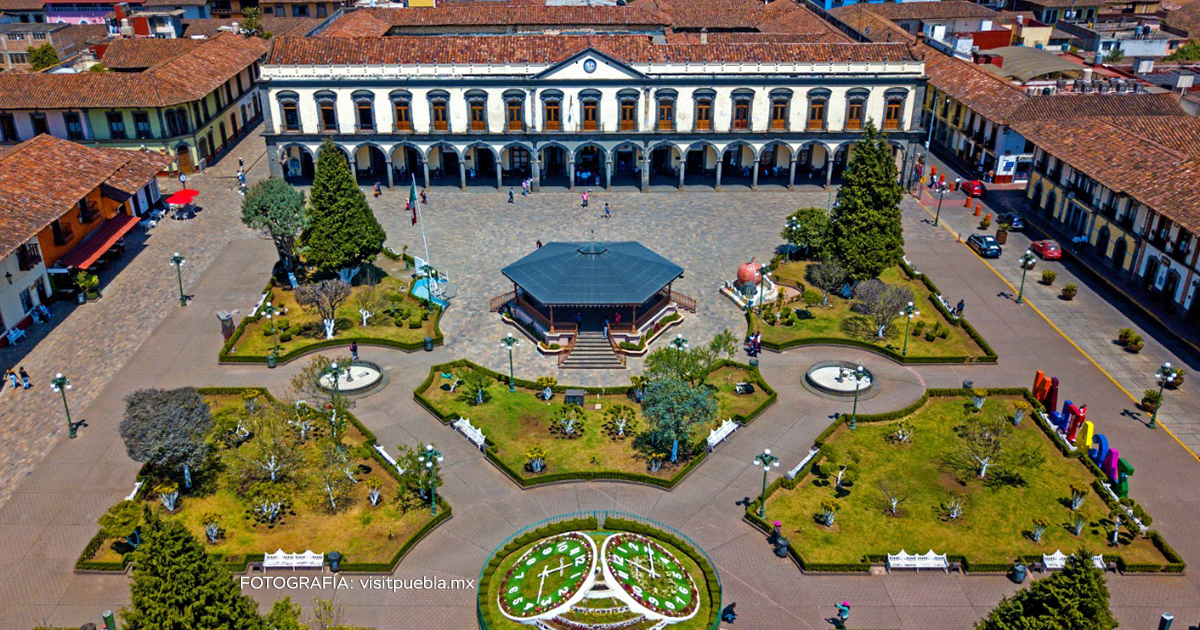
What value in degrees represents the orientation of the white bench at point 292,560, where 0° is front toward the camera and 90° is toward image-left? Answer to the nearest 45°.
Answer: approximately 0°

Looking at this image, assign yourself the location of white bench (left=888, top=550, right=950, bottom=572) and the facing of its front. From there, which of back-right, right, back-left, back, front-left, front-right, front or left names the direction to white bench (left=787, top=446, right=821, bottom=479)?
back-right

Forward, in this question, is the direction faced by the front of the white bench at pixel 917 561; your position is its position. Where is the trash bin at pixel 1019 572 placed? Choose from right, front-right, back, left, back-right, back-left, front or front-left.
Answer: left

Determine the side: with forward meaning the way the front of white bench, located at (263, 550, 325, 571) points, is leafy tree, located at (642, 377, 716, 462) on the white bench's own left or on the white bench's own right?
on the white bench's own left

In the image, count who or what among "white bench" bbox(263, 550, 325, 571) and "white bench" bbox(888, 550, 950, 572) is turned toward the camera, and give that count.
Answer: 2

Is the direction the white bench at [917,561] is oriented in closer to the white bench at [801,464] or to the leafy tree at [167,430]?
the leafy tree

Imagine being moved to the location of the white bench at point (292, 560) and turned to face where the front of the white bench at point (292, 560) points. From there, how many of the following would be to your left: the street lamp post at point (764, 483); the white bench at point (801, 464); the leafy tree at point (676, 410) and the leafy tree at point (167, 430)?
3

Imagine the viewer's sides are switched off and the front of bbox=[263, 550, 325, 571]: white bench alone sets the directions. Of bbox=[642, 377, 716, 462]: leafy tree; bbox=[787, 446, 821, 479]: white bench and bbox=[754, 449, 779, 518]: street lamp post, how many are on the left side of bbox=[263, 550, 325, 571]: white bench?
3

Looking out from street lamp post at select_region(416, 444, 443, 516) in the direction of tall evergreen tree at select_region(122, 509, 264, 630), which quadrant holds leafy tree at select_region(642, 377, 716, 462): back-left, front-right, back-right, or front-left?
back-left

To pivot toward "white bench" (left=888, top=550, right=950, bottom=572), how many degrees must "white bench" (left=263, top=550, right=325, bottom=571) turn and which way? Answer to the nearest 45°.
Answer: approximately 90° to its left

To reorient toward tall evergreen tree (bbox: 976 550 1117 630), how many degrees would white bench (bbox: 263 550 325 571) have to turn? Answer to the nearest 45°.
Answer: approximately 45° to its left

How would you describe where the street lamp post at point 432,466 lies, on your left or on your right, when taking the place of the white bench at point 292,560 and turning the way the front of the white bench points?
on your left

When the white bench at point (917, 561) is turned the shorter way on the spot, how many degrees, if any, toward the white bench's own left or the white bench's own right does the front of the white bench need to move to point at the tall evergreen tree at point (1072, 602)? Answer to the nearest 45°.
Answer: approximately 45° to the white bench's own left
